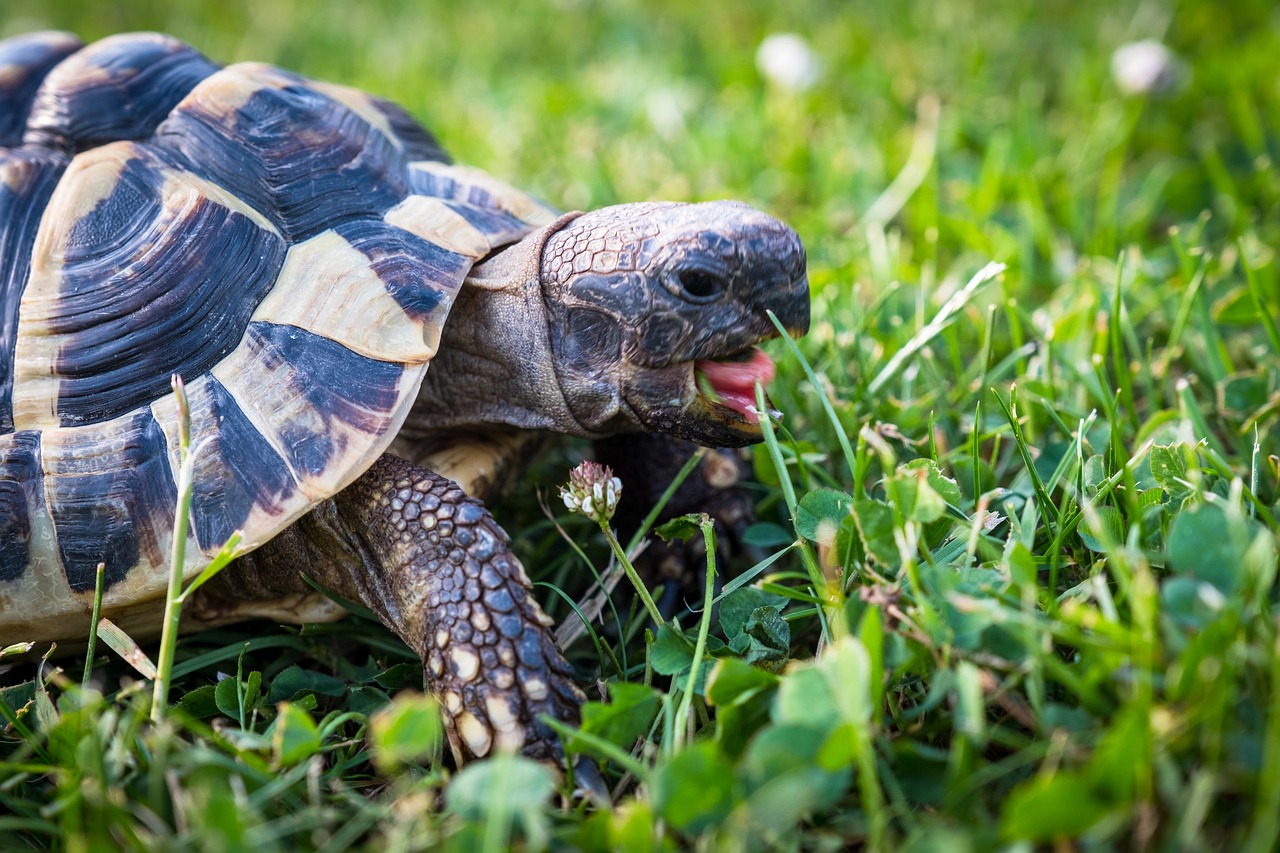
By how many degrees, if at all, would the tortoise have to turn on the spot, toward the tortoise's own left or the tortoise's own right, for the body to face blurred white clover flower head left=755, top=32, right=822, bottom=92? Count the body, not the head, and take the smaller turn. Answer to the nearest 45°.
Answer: approximately 45° to the tortoise's own left

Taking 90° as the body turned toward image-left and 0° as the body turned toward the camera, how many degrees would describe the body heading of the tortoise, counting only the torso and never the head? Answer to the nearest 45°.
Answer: approximately 270°

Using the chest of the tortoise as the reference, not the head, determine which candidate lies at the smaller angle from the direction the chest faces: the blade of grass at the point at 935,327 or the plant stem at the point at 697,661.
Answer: the blade of grass

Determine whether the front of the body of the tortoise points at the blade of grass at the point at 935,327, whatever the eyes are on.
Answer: yes
